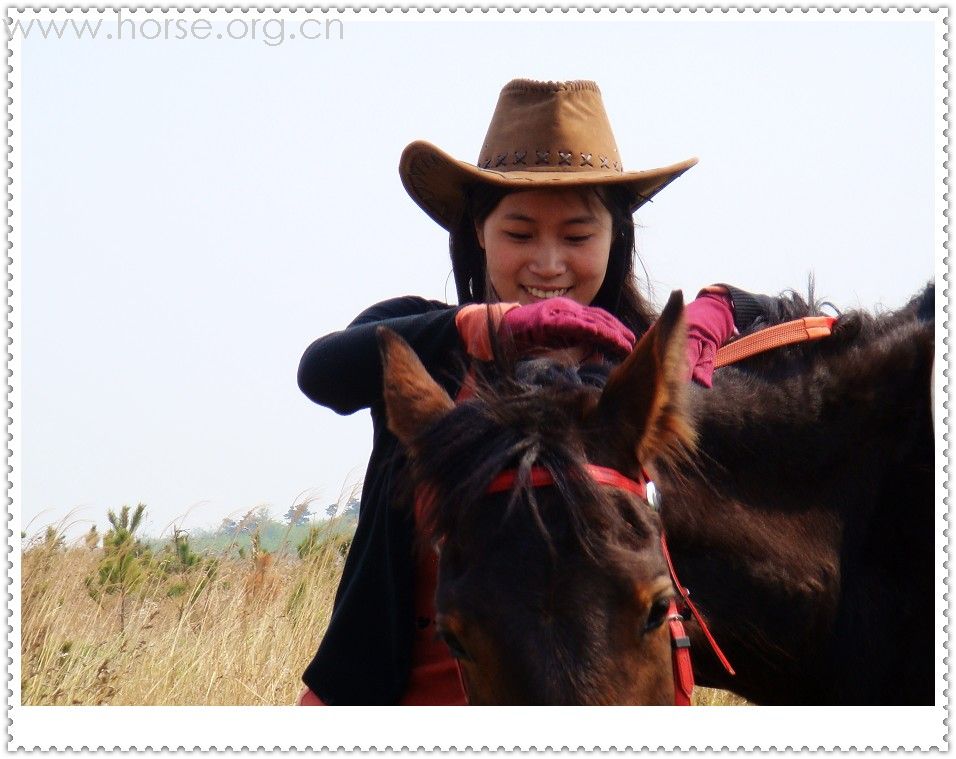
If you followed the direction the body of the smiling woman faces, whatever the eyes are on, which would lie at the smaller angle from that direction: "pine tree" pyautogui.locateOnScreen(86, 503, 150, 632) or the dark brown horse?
the dark brown horse

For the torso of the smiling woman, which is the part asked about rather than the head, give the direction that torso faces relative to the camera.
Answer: toward the camera

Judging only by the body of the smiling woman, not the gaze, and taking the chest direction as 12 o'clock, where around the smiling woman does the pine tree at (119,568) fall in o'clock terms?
The pine tree is roughly at 5 o'clock from the smiling woman.
